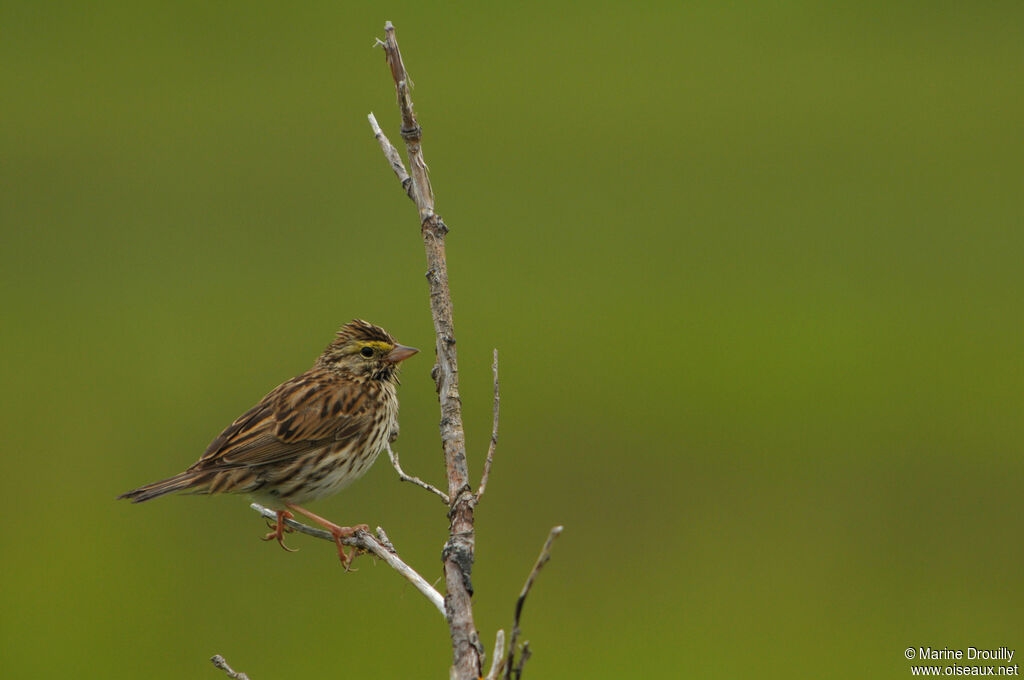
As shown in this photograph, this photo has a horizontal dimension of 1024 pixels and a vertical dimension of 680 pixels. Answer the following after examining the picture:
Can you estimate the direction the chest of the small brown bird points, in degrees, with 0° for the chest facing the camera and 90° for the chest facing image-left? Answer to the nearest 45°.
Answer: approximately 270°
